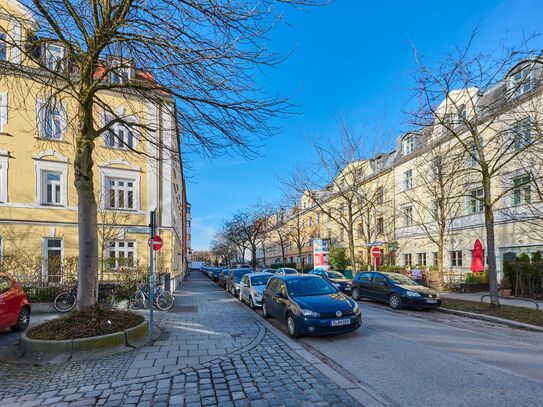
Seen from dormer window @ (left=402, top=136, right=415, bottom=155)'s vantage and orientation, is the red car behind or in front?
in front

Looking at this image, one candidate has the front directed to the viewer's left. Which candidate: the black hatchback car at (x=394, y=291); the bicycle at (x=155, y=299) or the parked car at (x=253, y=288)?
the bicycle

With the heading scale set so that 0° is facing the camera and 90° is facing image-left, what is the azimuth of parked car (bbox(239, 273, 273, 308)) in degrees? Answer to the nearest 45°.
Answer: approximately 315°

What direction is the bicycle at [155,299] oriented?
to the viewer's left

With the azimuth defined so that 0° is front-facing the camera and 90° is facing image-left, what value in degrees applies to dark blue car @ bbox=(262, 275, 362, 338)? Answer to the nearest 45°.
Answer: approximately 315°

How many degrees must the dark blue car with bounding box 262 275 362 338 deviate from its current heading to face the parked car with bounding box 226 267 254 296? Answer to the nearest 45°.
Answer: approximately 135° to its left

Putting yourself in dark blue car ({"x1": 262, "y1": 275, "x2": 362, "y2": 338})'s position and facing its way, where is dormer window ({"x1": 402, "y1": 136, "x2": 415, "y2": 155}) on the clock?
The dormer window is roughly at 8 o'clock from the dark blue car.

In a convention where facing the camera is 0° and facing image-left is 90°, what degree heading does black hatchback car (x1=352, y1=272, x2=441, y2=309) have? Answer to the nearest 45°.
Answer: approximately 315°
